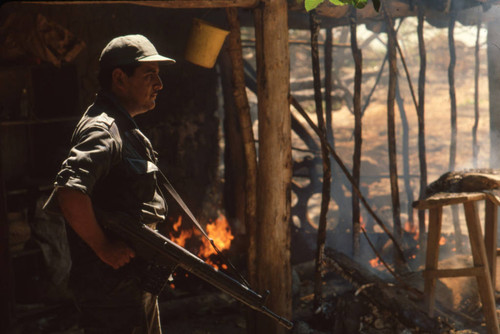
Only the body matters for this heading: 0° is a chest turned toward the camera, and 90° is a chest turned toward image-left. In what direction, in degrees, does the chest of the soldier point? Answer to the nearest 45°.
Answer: approximately 270°

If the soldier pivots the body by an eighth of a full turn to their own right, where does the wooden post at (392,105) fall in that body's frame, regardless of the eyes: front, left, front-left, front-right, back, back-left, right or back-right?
left

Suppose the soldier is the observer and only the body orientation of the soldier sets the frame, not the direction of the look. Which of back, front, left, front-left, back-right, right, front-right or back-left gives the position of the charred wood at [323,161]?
front-left

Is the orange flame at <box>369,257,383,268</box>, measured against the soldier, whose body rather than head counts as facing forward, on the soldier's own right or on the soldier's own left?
on the soldier's own left

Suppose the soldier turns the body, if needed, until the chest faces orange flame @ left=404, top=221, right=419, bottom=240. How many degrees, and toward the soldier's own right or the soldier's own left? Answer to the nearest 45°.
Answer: approximately 45° to the soldier's own left

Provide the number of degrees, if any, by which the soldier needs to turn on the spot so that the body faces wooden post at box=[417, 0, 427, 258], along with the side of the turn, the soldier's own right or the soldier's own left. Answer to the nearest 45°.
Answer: approximately 45° to the soldier's own left

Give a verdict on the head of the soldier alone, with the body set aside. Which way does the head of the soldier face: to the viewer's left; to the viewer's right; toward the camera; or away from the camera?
to the viewer's right

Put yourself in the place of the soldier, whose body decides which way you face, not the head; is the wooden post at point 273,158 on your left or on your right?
on your left
